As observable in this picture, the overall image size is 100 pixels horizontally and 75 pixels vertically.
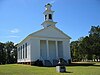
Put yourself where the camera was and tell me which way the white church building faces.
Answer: facing the viewer and to the right of the viewer
